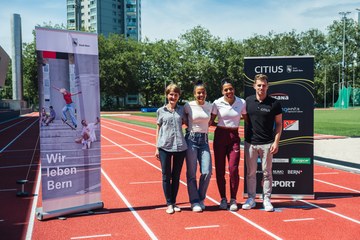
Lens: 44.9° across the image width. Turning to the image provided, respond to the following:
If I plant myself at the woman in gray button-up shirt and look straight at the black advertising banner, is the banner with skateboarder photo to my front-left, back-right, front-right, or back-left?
back-left

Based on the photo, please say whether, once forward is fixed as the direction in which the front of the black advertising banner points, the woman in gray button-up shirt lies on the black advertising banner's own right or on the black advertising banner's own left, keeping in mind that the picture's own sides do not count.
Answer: on the black advertising banner's own right

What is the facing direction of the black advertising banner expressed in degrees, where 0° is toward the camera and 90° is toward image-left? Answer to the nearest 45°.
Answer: approximately 0°

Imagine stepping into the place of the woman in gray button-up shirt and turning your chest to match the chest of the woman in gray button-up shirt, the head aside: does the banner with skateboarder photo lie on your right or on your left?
on your right

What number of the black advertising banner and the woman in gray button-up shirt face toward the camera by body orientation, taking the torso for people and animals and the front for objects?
2

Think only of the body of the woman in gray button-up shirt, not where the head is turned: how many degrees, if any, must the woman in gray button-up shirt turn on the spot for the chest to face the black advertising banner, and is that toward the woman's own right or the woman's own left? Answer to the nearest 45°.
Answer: approximately 135° to the woman's own left

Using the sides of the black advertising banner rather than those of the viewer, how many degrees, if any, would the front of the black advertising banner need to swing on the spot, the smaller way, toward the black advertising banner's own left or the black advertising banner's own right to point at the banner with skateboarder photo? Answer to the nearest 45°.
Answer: approximately 45° to the black advertising banner's own right
